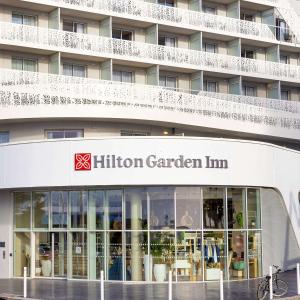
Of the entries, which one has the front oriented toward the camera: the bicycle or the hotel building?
the hotel building

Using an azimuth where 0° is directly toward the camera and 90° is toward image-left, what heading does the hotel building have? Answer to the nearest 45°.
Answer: approximately 0°

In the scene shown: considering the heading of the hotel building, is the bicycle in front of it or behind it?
in front

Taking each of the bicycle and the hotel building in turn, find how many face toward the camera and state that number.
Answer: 1
